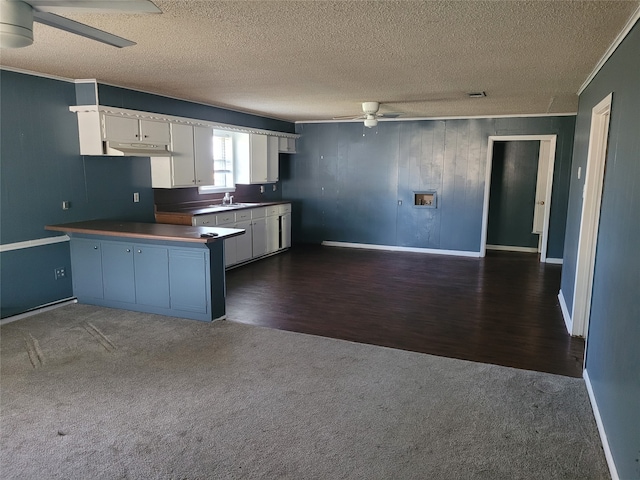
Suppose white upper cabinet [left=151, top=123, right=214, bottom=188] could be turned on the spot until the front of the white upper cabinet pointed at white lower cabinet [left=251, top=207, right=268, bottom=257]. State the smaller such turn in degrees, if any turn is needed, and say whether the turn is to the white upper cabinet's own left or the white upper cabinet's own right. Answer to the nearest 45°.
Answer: approximately 90° to the white upper cabinet's own left

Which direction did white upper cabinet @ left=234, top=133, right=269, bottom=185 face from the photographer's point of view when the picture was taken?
facing the viewer and to the right of the viewer

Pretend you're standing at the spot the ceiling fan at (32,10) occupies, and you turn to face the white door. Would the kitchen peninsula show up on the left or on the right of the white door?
left

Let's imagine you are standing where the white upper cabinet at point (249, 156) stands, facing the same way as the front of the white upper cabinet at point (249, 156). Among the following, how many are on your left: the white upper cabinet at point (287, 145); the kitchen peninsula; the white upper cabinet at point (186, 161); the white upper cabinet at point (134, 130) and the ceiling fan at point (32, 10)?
1

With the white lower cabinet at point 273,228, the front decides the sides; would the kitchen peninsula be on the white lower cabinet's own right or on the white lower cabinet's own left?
on the white lower cabinet's own right

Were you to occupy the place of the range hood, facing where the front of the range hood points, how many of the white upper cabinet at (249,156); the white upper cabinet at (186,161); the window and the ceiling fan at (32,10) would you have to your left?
3

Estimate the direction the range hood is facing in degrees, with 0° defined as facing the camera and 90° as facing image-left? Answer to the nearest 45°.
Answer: approximately 315°

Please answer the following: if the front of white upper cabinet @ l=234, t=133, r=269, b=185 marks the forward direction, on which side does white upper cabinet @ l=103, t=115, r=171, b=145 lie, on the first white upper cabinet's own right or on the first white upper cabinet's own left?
on the first white upper cabinet's own right

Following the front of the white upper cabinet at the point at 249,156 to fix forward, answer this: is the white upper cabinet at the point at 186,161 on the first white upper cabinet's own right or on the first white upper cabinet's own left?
on the first white upper cabinet's own right

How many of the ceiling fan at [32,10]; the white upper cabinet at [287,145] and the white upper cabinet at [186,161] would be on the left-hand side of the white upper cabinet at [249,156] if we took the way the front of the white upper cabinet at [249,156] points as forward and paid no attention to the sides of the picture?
1

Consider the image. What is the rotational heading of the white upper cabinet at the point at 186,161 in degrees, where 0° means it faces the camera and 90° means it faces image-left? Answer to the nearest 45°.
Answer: approximately 315°
